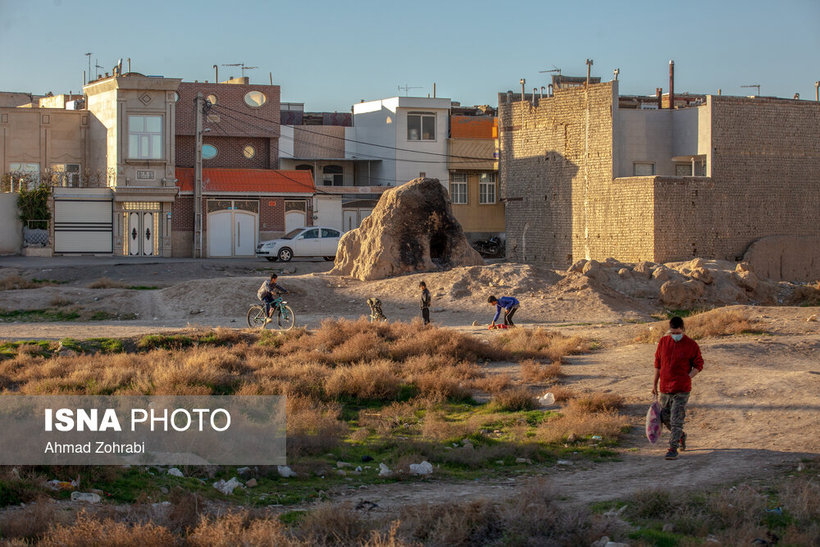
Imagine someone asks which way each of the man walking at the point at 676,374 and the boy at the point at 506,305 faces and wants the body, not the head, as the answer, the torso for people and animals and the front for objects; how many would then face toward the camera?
1

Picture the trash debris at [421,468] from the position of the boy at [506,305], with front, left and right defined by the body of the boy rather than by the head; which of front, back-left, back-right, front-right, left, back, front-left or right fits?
left

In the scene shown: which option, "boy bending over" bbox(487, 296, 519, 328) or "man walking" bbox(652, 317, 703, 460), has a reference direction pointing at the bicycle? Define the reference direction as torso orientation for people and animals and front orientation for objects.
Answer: "boy bending over" bbox(487, 296, 519, 328)

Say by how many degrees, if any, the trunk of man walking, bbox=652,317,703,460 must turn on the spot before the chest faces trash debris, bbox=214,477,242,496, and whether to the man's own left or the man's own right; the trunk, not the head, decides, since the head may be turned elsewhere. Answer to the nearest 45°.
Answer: approximately 45° to the man's own right

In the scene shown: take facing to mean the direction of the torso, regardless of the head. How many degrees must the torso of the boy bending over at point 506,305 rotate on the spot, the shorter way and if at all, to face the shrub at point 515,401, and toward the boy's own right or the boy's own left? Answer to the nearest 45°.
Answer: approximately 90° to the boy's own left

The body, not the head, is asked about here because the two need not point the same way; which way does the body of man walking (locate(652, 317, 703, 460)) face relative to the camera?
toward the camera

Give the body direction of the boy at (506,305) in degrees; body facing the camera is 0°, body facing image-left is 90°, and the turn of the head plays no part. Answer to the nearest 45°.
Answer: approximately 90°

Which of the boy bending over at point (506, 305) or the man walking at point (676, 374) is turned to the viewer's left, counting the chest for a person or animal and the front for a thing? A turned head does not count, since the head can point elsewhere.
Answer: the boy bending over at point (506, 305)

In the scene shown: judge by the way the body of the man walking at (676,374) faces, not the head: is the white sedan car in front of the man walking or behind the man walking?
behind

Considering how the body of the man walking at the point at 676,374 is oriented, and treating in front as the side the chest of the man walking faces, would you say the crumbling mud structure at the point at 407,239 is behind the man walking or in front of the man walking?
behind

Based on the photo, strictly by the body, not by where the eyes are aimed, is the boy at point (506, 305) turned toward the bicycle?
yes

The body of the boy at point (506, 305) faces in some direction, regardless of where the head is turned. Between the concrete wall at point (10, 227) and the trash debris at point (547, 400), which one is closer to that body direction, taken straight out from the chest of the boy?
the concrete wall

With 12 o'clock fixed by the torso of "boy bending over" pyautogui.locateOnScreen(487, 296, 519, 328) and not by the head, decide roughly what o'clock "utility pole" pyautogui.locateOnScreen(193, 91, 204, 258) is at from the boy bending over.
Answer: The utility pole is roughly at 2 o'clock from the boy bending over.

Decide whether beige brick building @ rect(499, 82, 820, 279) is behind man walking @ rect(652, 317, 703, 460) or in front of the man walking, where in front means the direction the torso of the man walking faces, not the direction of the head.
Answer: behind

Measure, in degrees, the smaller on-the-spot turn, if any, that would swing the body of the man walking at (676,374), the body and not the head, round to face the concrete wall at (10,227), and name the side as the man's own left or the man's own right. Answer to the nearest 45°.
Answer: approximately 135° to the man's own right

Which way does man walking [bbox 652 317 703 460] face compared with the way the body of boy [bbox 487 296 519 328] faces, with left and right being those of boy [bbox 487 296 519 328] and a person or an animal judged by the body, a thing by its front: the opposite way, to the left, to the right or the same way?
to the left
